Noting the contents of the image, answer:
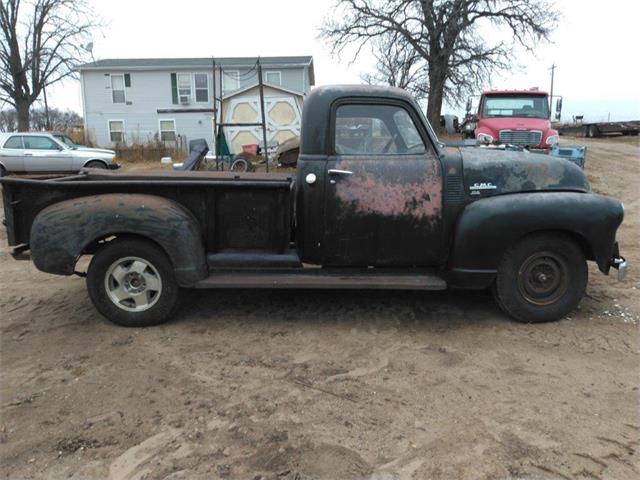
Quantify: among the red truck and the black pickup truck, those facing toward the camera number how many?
1

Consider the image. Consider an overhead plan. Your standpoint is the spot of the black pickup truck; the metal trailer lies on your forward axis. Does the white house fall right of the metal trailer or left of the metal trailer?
left

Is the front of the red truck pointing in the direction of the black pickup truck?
yes

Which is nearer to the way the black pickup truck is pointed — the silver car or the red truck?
the red truck

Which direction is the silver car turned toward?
to the viewer's right

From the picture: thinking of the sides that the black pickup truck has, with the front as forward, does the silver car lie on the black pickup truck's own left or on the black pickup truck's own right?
on the black pickup truck's own left

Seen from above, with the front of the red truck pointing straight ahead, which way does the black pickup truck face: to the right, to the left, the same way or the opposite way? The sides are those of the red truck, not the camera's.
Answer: to the left

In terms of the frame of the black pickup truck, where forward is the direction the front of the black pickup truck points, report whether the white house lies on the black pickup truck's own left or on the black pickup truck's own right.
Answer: on the black pickup truck's own left

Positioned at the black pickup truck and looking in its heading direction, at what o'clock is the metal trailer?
The metal trailer is roughly at 10 o'clock from the black pickup truck.

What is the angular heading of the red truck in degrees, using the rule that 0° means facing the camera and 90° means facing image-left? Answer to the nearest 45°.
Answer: approximately 0°

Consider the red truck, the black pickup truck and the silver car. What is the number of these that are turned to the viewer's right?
2

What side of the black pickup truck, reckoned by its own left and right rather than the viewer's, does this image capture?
right

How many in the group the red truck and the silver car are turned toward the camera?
1

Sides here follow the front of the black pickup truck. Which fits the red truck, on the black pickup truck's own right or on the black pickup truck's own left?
on the black pickup truck's own left
